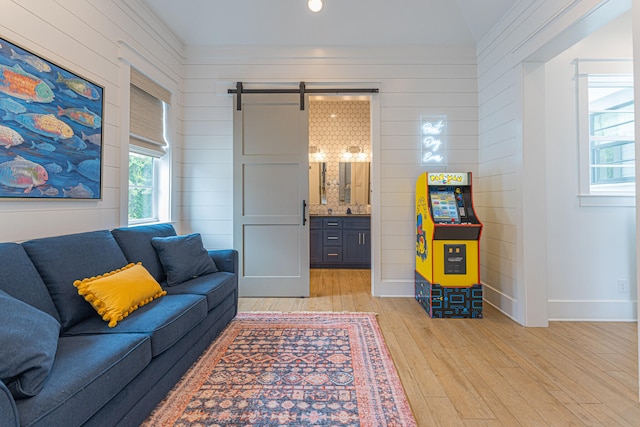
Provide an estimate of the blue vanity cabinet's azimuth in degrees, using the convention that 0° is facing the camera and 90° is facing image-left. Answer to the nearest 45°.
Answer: approximately 0°

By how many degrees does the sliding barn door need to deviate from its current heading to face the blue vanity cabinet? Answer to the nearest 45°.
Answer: approximately 135° to its left

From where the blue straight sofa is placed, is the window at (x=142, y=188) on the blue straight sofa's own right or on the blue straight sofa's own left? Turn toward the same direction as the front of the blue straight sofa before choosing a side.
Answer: on the blue straight sofa's own left

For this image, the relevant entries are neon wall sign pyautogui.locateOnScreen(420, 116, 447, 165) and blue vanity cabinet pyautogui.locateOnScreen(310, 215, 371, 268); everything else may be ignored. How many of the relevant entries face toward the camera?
2

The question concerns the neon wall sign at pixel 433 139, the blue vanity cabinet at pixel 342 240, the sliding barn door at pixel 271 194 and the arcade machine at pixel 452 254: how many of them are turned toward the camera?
4

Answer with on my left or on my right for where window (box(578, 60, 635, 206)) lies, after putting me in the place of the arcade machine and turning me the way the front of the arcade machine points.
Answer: on my left

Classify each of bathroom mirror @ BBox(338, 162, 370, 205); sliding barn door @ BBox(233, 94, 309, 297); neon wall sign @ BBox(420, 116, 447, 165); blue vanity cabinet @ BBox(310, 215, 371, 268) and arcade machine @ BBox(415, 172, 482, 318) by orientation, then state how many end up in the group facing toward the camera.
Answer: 5

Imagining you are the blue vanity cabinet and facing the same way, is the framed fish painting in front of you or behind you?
in front

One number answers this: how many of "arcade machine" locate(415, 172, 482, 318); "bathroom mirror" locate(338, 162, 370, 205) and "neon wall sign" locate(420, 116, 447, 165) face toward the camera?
3

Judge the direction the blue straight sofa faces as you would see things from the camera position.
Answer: facing the viewer and to the right of the viewer

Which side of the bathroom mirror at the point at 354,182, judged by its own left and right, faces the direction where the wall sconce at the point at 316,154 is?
right

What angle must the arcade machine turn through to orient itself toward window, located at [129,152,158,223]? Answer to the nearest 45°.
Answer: approximately 90° to its right

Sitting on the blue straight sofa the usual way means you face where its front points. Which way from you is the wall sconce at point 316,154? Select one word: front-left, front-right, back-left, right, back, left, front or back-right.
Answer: left

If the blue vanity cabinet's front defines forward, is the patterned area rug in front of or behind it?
in front

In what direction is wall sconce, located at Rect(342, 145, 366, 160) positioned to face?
toward the camera

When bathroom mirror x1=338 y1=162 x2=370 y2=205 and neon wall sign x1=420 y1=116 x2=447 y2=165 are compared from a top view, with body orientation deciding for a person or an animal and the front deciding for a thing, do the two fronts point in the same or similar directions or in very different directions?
same or similar directions

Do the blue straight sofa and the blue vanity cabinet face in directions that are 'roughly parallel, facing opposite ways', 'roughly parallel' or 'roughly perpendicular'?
roughly perpendicular

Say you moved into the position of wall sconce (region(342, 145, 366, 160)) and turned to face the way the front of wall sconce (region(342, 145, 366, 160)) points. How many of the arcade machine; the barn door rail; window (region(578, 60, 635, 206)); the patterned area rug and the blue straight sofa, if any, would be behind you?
0

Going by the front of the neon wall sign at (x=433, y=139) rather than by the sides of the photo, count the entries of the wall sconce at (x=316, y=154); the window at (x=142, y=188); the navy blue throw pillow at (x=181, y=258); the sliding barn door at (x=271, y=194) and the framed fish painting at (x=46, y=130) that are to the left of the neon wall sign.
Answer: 0
